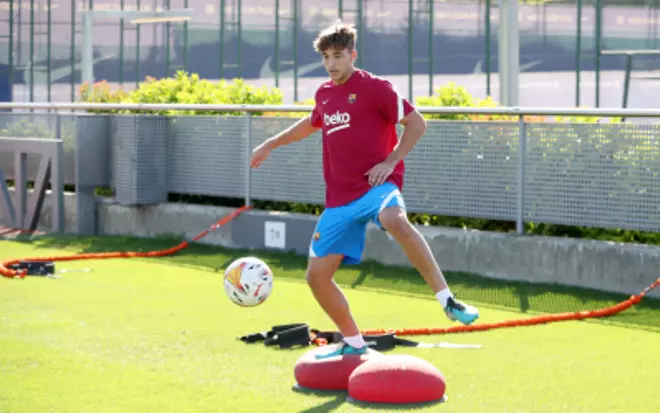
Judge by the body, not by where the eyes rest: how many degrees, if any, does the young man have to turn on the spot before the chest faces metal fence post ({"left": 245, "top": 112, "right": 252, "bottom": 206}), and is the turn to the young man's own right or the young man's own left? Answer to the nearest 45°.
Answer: approximately 135° to the young man's own right

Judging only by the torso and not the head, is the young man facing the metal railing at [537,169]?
no

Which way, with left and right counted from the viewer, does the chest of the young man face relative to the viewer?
facing the viewer and to the left of the viewer

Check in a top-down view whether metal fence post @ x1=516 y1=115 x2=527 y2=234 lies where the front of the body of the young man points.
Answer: no

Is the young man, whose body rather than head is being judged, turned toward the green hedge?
no

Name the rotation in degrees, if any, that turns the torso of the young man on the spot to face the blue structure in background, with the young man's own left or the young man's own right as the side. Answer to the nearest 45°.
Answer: approximately 135° to the young man's own right

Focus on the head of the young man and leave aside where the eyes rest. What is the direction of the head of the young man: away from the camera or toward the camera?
toward the camera

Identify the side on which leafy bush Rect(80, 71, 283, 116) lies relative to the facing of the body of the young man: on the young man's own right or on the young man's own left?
on the young man's own right

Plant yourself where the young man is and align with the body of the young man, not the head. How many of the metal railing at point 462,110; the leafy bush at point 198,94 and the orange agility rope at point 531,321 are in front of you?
0

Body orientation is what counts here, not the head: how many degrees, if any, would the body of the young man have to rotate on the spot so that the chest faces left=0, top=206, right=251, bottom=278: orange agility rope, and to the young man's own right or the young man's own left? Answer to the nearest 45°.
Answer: approximately 135° to the young man's own right
